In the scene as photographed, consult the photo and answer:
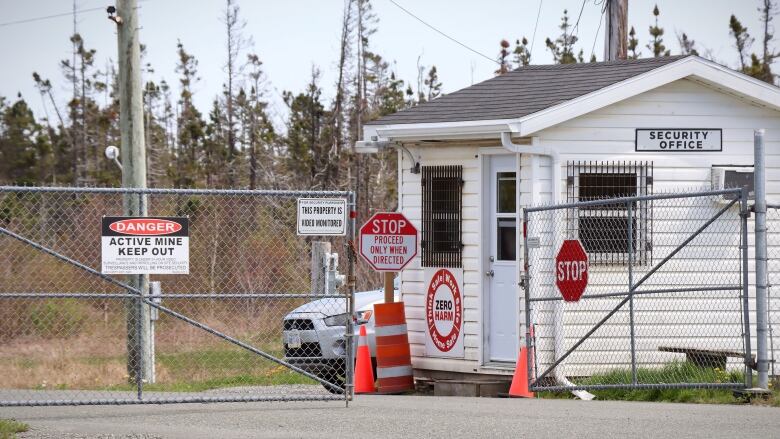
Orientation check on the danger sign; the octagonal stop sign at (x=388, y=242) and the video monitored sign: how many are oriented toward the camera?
3

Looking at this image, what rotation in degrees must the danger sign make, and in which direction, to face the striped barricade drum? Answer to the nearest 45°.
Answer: approximately 135° to its left

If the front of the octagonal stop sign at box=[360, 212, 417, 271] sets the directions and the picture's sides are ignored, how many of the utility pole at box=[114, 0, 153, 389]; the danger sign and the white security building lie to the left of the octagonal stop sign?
1

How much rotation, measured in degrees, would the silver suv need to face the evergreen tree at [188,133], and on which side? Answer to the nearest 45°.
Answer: approximately 135° to its right

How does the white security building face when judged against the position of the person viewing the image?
facing the viewer and to the left of the viewer

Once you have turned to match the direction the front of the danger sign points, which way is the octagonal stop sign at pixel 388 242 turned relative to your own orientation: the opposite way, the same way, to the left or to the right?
the same way

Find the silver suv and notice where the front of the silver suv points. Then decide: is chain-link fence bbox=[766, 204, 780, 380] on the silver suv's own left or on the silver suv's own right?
on the silver suv's own left

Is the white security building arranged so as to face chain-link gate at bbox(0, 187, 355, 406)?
no

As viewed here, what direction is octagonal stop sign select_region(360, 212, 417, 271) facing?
toward the camera

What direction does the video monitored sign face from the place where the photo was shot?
facing the viewer

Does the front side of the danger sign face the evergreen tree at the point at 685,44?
no

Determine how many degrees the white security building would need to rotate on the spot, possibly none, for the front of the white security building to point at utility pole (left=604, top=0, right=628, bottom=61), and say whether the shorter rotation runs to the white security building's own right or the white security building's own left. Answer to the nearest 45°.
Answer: approximately 135° to the white security building's own right

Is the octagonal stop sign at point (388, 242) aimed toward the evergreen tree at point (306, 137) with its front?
no

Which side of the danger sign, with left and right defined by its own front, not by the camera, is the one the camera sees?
front
